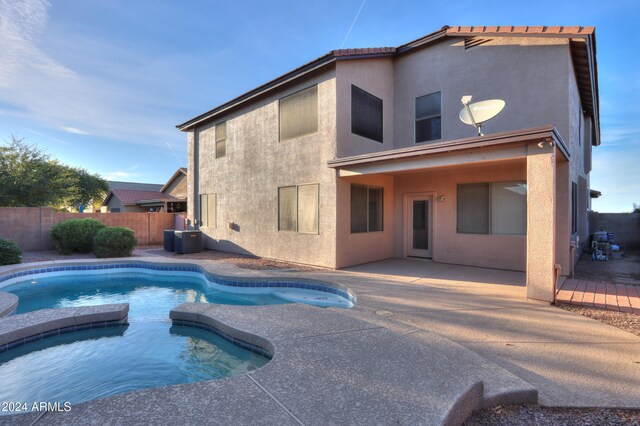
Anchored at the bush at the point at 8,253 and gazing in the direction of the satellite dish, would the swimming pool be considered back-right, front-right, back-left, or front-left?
front-right

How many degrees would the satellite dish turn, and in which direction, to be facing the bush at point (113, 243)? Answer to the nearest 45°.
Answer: approximately 45° to its right

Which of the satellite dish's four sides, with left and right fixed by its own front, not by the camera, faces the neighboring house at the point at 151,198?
right

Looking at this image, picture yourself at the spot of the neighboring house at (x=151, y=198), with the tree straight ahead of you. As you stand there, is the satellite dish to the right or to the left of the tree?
left
